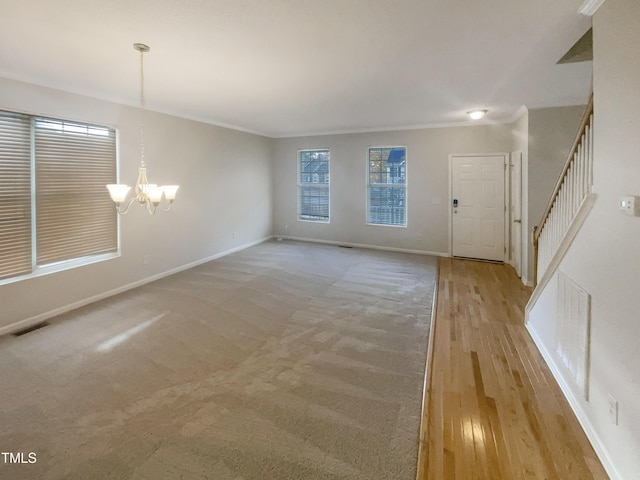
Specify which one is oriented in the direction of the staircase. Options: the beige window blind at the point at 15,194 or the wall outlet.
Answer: the beige window blind

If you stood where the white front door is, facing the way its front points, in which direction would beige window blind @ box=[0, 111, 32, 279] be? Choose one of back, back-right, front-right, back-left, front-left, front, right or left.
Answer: front-right

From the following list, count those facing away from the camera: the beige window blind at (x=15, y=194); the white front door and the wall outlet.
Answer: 0

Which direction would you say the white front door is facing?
toward the camera

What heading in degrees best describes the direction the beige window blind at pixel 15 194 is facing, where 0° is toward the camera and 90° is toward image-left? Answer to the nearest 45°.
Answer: approximately 315°

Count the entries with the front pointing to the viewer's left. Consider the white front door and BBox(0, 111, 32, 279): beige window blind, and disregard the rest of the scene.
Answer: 0

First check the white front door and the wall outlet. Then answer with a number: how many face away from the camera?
0

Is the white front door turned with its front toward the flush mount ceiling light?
yes

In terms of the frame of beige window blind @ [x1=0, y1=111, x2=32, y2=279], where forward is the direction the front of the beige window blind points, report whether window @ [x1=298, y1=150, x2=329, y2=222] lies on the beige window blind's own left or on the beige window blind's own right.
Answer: on the beige window blind's own left

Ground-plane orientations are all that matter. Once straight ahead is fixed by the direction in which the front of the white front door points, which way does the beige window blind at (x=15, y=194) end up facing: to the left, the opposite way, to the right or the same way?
to the left

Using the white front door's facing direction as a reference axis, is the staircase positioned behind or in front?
in front

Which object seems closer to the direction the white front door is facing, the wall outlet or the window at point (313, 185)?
the wall outlet

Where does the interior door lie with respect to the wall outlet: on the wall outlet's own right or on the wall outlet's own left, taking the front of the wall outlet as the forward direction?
on the wall outlet's own right

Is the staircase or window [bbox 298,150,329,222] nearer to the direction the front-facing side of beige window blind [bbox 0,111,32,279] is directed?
the staircase

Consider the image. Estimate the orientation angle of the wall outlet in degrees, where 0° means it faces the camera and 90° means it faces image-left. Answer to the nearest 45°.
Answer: approximately 45°
